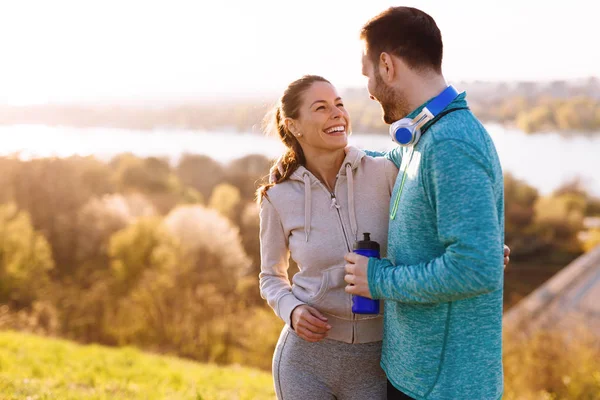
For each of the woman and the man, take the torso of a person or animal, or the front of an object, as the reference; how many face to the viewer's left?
1

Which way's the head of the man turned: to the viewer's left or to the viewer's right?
to the viewer's left

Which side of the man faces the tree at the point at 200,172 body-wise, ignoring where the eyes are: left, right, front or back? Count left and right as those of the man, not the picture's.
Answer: right

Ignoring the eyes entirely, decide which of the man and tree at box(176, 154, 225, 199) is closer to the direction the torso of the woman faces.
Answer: the man

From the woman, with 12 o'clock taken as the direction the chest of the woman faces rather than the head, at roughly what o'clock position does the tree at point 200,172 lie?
The tree is roughly at 7 o'clock from the woman.

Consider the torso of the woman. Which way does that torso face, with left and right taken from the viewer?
facing the viewer and to the right of the viewer

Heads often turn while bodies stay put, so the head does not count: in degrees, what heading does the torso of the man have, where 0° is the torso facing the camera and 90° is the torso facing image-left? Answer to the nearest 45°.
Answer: approximately 90°

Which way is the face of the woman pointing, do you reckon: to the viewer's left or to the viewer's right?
to the viewer's right

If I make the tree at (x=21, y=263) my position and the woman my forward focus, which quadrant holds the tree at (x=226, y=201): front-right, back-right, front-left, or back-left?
back-left

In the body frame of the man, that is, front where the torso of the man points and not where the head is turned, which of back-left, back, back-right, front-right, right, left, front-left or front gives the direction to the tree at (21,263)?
front-right
